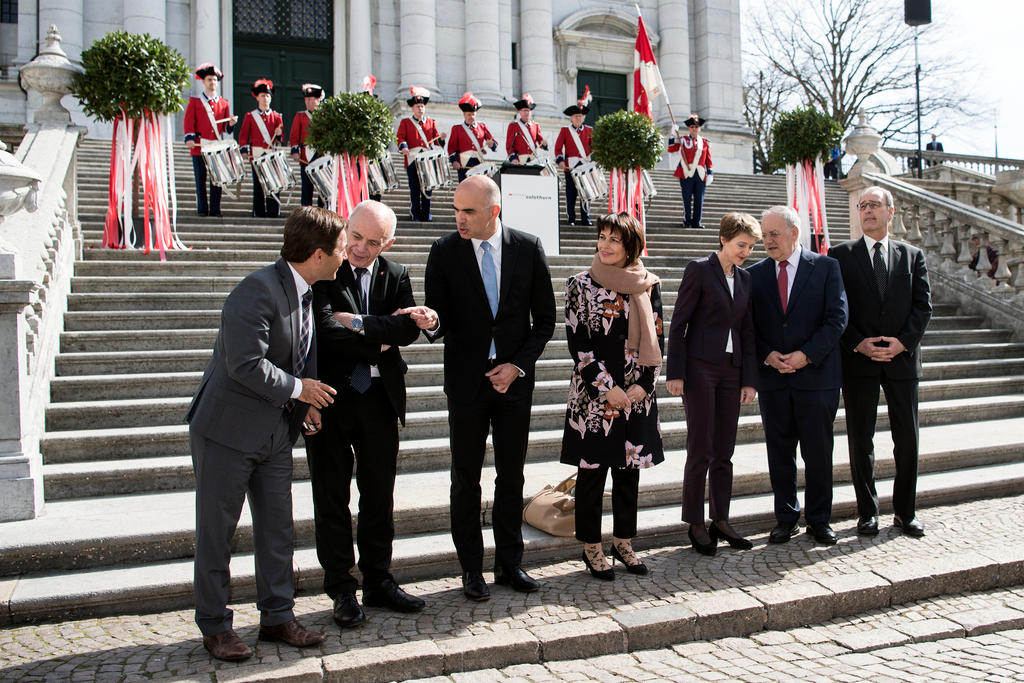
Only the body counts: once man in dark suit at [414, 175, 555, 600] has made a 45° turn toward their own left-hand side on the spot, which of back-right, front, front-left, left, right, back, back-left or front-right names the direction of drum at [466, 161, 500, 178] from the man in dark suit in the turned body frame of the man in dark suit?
back-left

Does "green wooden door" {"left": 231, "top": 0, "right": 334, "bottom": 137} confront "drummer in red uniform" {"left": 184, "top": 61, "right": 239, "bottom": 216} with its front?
yes

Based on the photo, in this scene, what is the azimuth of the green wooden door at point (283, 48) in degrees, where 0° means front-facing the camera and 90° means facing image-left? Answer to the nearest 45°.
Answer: approximately 0°

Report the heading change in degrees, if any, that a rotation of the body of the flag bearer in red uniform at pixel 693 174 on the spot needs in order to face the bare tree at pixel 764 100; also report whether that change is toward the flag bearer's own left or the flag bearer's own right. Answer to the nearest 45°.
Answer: approximately 180°

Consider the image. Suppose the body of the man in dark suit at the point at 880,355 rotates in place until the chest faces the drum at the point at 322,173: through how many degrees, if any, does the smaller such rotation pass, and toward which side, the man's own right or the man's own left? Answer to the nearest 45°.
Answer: approximately 135° to the man's own right

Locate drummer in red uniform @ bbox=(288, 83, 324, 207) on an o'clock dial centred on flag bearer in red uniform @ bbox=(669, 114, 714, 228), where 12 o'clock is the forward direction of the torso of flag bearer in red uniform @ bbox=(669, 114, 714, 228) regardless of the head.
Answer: drummer in red uniform @ bbox=(288, 83, 324, 207) is roughly at 2 o'clock from flag bearer in red uniform @ bbox=(669, 114, 714, 228).
